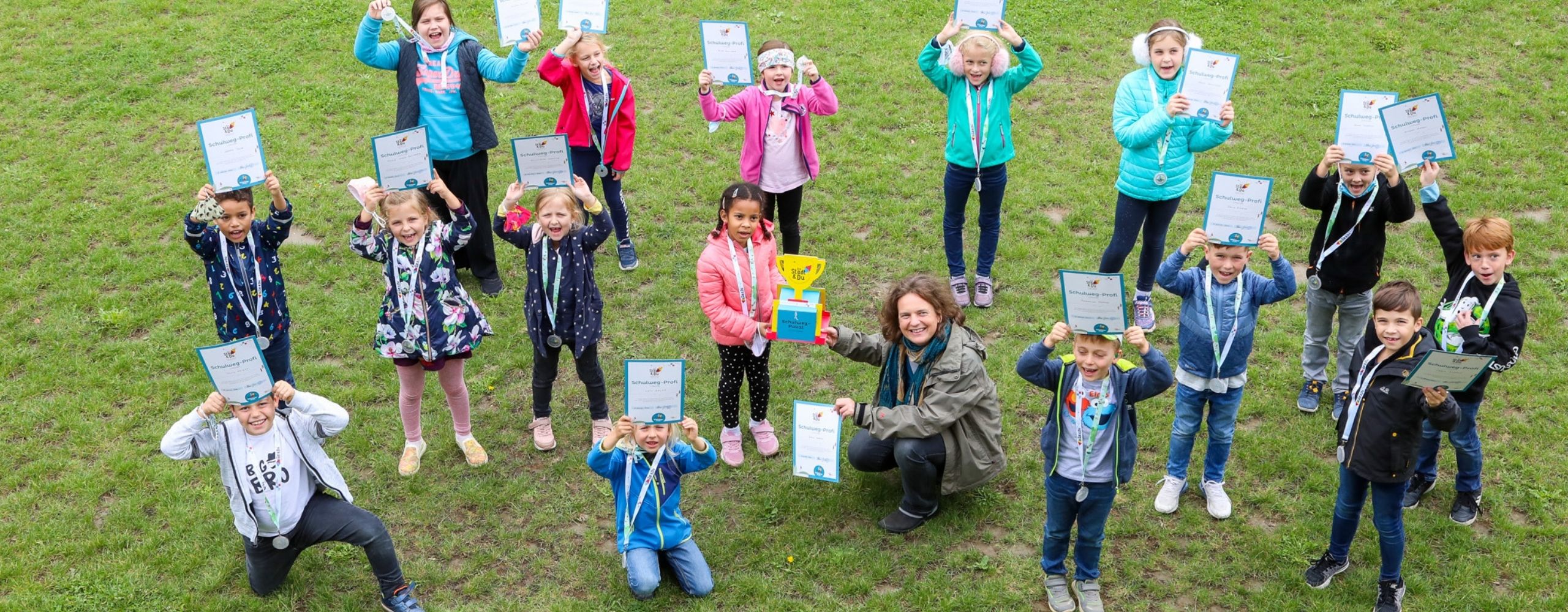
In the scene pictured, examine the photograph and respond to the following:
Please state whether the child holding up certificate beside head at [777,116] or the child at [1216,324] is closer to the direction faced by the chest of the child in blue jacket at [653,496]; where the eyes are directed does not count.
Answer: the child

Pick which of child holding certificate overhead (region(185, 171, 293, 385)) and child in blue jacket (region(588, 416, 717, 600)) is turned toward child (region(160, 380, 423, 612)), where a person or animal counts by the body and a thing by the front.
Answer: the child holding certificate overhead

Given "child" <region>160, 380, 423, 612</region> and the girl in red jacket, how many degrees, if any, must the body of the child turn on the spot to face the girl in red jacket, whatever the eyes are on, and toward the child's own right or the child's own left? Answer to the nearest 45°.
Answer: approximately 135° to the child's own left

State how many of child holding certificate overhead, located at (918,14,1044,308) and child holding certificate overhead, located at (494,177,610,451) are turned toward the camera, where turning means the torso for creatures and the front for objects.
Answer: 2

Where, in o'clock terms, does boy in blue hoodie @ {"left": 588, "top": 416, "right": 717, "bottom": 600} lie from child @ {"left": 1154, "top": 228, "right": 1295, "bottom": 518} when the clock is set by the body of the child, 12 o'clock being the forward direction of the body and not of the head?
The boy in blue hoodie is roughly at 2 o'clock from the child.
